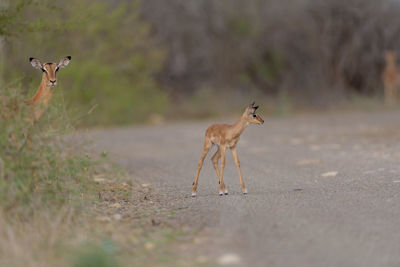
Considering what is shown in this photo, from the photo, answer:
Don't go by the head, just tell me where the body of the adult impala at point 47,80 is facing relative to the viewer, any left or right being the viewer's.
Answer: facing the viewer and to the right of the viewer
